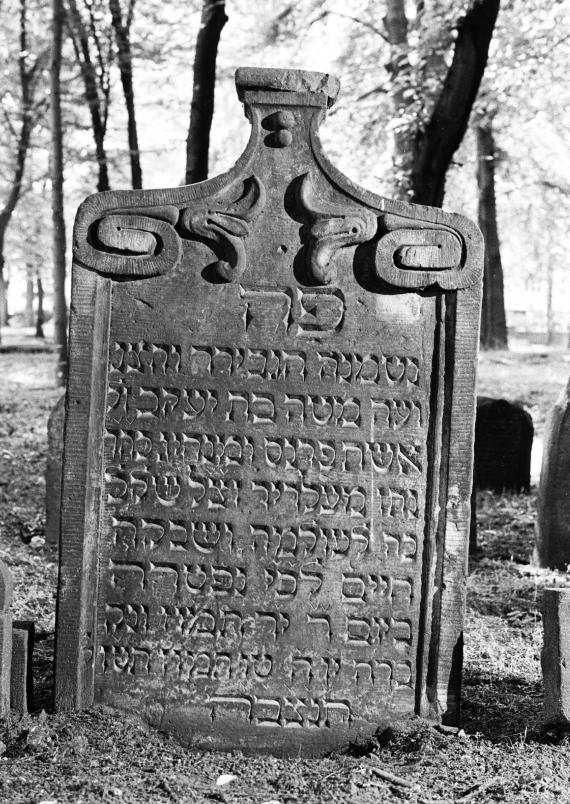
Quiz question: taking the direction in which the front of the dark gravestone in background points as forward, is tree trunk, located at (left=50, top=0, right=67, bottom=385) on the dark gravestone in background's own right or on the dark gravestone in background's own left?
on the dark gravestone in background's own right

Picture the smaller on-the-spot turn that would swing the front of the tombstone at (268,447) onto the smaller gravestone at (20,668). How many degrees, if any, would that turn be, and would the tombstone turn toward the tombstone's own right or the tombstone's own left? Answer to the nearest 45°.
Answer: approximately 90° to the tombstone's own right

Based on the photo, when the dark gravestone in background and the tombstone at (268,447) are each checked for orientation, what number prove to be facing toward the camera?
2

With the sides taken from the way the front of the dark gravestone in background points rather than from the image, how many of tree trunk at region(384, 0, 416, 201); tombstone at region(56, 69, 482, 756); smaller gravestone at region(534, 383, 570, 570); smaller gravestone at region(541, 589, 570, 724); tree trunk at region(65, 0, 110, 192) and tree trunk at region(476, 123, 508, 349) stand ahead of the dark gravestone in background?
3

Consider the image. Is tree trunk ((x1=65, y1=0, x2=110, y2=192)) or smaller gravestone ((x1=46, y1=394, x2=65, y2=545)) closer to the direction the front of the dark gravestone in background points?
the smaller gravestone

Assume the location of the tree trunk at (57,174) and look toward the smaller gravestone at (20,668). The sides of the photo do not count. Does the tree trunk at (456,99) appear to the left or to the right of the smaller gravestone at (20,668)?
left

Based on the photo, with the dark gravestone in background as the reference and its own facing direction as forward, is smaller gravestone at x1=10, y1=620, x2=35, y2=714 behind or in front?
in front

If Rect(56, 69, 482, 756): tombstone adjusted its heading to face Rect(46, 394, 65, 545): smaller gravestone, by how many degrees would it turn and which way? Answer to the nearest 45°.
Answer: approximately 135° to its right

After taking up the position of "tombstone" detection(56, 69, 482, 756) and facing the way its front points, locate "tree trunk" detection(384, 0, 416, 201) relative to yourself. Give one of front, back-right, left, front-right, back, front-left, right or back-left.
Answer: back

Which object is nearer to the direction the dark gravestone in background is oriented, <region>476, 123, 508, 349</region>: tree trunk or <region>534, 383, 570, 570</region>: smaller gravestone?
the smaller gravestone

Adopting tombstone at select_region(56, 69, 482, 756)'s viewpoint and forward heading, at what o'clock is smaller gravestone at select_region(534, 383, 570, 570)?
The smaller gravestone is roughly at 7 o'clock from the tombstone.

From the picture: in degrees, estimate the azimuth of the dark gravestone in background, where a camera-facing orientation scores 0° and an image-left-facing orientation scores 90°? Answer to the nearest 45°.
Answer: approximately 0°

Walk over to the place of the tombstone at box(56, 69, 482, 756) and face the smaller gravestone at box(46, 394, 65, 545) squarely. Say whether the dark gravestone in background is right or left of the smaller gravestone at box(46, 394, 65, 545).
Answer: right

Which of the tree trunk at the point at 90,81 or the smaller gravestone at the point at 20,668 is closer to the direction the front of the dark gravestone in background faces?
the smaller gravestone

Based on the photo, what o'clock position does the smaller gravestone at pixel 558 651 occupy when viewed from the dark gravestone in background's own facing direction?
The smaller gravestone is roughly at 12 o'clock from the dark gravestone in background.
